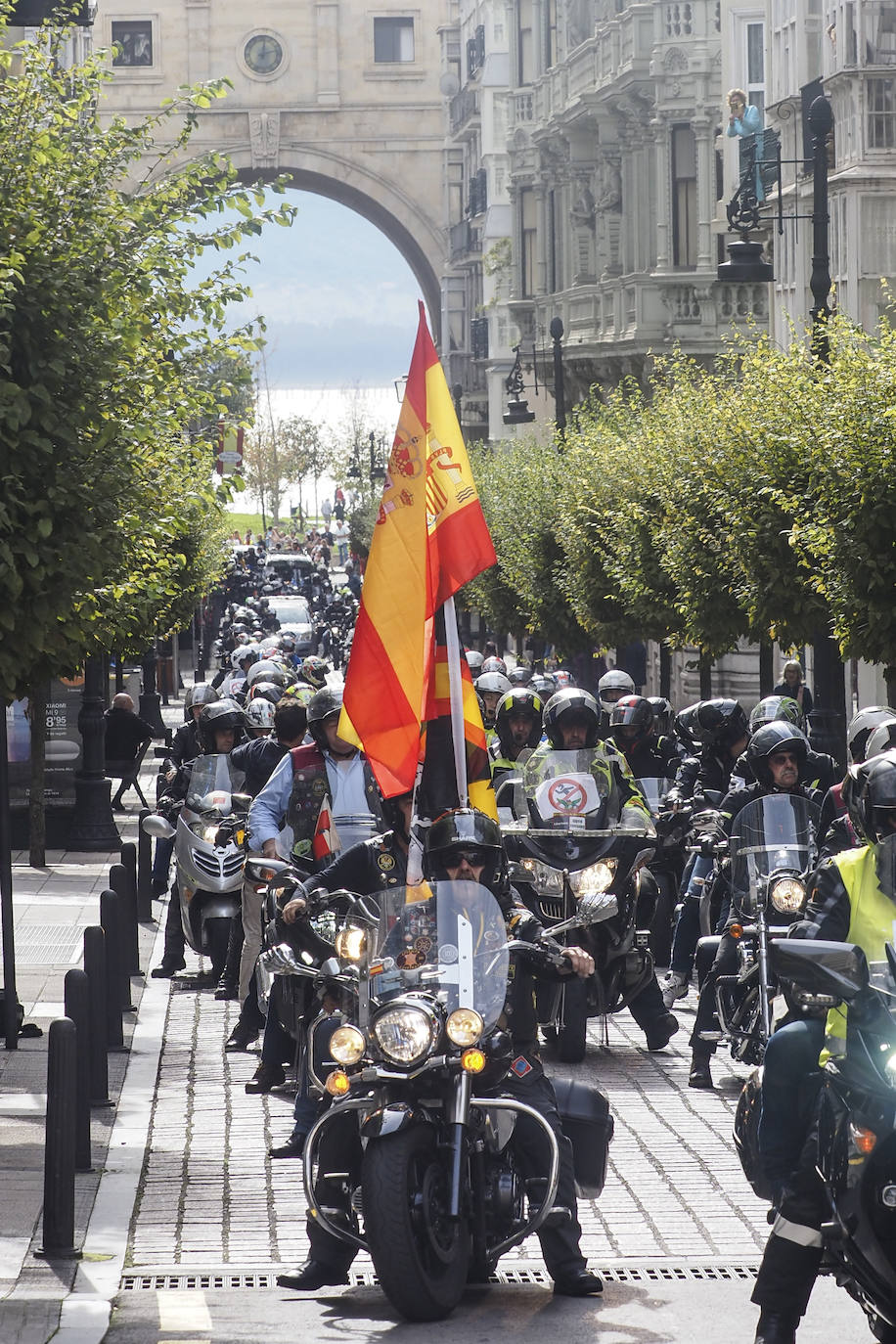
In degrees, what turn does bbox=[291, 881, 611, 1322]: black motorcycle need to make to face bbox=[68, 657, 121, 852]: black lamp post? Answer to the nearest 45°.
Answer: approximately 180°

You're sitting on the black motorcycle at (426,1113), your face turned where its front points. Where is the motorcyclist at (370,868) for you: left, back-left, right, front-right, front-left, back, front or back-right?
back

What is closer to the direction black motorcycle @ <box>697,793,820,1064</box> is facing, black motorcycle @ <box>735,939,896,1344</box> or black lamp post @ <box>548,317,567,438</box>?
the black motorcycle

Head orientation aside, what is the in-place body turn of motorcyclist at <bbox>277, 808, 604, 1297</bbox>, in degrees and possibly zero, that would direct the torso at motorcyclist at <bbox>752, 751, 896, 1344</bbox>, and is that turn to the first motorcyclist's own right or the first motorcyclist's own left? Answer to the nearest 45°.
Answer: approximately 45° to the first motorcyclist's own left

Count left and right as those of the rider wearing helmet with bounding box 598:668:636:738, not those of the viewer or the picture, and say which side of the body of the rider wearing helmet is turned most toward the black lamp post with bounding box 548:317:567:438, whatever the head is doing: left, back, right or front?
back

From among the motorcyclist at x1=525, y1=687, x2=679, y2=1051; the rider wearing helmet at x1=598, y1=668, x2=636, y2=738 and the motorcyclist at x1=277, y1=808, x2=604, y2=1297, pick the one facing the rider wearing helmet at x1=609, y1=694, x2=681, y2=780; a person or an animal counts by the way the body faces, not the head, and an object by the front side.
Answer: the rider wearing helmet at x1=598, y1=668, x2=636, y2=738

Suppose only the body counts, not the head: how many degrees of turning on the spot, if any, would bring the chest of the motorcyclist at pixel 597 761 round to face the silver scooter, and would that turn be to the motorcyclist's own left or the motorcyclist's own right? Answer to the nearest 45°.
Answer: approximately 135° to the motorcyclist's own right

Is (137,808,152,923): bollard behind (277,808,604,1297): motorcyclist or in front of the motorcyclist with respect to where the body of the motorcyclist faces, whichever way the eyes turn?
behind

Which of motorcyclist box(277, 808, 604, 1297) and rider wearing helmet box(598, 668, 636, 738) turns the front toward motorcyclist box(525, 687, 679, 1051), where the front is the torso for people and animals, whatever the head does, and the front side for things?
the rider wearing helmet

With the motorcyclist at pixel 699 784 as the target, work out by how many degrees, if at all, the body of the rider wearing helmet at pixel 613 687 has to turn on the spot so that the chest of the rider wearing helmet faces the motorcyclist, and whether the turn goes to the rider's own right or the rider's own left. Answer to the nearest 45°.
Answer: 0° — they already face them

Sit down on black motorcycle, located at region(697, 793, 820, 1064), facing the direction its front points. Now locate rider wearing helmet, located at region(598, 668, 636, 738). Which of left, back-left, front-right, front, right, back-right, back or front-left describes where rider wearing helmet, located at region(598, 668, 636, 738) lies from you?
back

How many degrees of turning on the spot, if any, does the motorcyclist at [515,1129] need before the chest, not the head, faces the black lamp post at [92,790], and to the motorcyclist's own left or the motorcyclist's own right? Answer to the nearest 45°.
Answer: approximately 180°

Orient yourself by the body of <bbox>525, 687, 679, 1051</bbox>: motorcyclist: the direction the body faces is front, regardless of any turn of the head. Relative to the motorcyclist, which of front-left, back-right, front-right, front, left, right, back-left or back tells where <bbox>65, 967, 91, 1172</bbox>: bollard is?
front-right

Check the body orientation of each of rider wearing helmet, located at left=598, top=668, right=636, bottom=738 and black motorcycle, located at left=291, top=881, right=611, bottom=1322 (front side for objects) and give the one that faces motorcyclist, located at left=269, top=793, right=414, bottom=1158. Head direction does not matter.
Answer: the rider wearing helmet

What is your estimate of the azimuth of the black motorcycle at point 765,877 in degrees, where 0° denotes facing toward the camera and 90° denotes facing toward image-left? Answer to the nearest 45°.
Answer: approximately 0°
